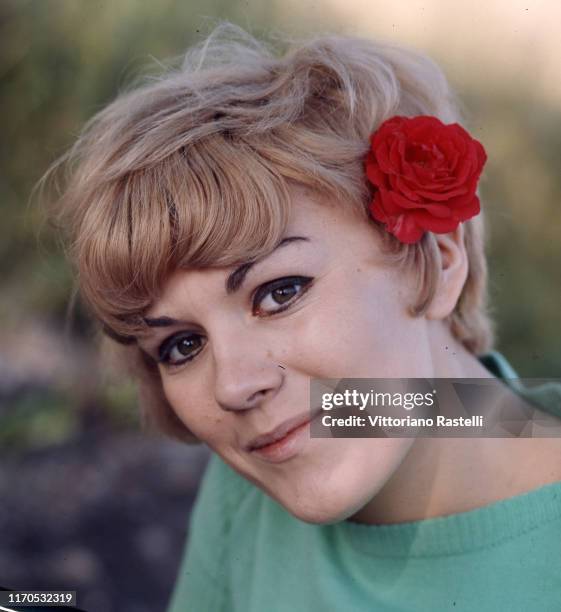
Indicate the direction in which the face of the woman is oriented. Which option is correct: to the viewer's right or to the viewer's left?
to the viewer's left

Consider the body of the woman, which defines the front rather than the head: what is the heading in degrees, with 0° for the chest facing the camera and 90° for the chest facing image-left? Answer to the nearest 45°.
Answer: approximately 45°
